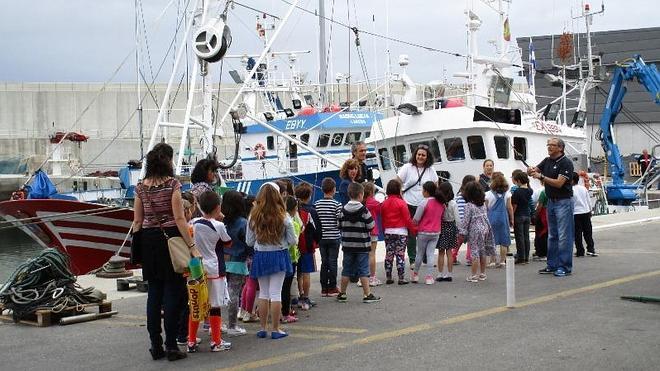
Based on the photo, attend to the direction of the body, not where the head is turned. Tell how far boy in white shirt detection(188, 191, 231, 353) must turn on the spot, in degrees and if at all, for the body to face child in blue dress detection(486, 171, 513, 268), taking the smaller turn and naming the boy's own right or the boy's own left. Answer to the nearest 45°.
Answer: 0° — they already face them

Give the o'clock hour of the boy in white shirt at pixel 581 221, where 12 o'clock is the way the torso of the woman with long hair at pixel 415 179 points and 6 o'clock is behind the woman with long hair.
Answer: The boy in white shirt is roughly at 8 o'clock from the woman with long hair.

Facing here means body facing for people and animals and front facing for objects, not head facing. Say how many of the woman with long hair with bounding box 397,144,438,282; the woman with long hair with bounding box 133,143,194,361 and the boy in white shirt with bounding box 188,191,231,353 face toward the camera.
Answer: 1

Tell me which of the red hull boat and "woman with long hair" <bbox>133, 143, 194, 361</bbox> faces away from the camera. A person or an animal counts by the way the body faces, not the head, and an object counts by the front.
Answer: the woman with long hair

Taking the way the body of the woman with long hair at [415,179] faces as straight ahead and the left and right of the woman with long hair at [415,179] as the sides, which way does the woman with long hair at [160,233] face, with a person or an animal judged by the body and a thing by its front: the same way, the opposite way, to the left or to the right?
the opposite way

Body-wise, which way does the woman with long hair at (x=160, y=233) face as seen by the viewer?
away from the camera

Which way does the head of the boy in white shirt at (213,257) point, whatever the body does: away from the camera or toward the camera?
away from the camera

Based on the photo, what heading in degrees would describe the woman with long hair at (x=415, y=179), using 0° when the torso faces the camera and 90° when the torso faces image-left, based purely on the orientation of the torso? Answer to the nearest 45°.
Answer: approximately 0°

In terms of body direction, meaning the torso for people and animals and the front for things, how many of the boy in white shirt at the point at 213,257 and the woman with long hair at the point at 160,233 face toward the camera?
0
